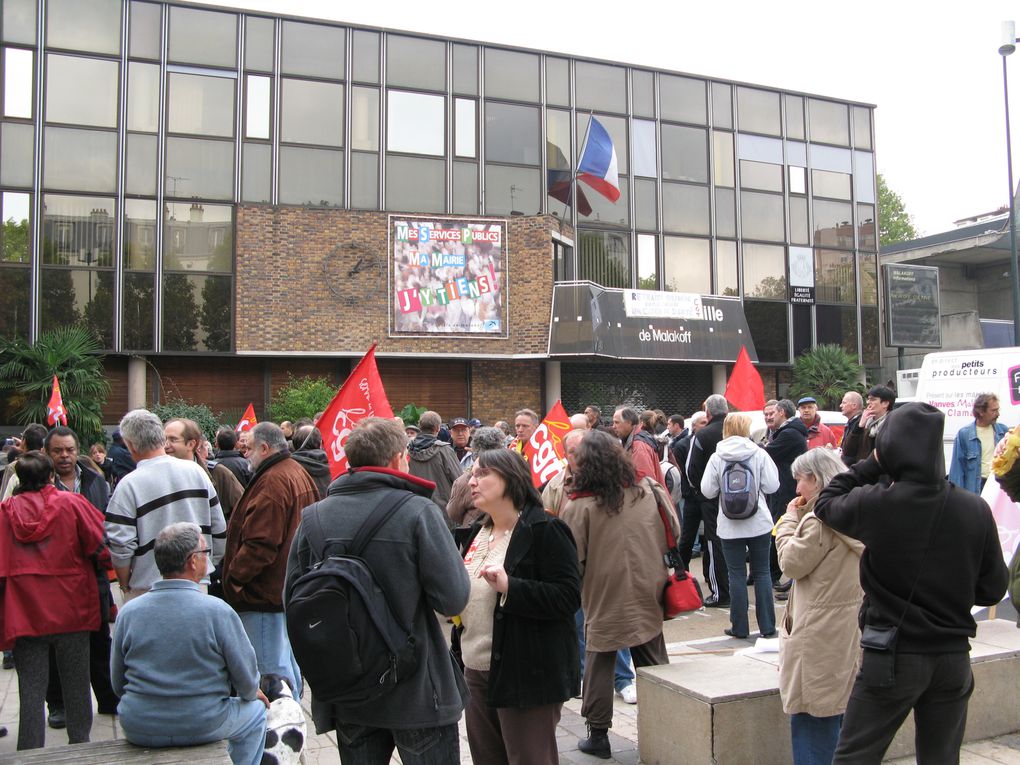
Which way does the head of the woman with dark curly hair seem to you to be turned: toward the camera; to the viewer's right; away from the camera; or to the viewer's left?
away from the camera

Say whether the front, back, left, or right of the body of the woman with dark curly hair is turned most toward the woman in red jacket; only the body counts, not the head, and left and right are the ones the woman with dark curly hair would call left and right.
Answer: left

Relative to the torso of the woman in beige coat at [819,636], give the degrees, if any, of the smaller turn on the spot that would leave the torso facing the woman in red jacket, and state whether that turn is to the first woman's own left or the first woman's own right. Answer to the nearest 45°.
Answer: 0° — they already face them

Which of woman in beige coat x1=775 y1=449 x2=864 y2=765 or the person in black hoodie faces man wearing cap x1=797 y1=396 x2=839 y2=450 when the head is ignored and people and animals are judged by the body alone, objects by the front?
the person in black hoodie

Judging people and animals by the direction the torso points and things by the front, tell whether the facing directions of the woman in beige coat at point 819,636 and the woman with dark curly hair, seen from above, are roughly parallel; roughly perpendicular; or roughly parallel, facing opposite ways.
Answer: roughly perpendicular

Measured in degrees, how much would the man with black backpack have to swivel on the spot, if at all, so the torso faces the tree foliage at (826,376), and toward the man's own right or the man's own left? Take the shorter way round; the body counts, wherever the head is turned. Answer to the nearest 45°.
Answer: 0° — they already face it

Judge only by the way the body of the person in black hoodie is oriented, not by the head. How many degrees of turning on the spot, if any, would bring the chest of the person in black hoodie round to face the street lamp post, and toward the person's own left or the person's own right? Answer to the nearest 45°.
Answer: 0° — they already face it

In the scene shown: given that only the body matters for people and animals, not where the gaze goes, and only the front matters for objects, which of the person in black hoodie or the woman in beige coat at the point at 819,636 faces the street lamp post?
the person in black hoodie

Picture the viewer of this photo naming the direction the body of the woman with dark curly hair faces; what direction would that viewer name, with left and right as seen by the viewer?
facing away from the viewer

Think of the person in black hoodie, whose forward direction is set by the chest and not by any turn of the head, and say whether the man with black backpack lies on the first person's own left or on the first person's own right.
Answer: on the first person's own left

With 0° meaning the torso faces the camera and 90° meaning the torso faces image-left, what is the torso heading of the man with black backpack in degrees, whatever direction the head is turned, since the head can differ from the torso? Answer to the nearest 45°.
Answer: approximately 225°

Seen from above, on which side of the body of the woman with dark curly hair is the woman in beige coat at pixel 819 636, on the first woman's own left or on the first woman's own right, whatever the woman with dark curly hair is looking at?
on the first woman's own right

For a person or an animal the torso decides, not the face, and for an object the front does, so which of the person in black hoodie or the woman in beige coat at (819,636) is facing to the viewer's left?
the woman in beige coat

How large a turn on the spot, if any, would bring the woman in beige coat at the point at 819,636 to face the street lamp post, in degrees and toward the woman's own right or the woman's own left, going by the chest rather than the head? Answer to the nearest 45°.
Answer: approximately 90° to the woman's own right

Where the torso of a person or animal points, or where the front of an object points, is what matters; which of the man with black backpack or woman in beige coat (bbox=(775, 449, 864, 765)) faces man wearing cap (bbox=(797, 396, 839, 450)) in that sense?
the man with black backpack

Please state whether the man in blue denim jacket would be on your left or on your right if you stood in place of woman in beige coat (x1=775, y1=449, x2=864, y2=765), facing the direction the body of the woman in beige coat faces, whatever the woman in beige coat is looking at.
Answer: on your right

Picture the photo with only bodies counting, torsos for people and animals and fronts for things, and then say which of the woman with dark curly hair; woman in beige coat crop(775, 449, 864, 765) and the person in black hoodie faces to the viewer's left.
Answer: the woman in beige coat
